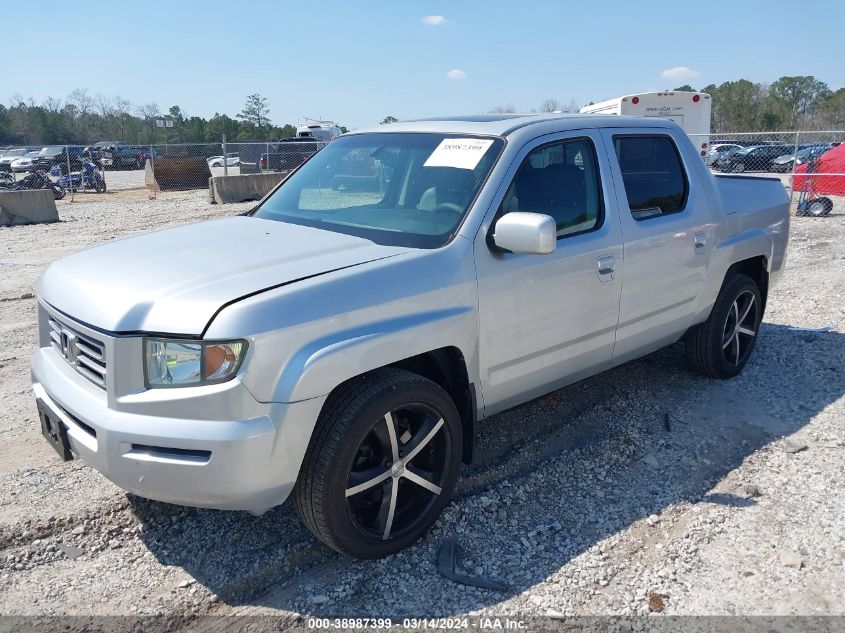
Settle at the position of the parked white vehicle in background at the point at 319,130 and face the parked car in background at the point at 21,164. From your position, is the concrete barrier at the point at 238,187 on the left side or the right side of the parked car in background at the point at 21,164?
left

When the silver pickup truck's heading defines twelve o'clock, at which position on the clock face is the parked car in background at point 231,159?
The parked car in background is roughly at 4 o'clock from the silver pickup truck.

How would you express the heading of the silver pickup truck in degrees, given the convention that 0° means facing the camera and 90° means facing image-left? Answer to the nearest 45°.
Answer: approximately 45°

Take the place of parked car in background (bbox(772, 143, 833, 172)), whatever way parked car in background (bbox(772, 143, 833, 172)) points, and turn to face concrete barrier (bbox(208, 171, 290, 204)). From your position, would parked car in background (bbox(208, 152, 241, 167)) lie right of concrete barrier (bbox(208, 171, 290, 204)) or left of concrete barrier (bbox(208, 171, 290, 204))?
right

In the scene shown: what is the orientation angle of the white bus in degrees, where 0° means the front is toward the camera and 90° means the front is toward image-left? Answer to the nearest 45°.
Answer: approximately 135°

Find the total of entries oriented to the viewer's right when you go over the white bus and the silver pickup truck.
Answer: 0

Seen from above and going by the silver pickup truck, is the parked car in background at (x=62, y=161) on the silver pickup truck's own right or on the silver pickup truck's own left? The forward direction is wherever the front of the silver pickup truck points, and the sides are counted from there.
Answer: on the silver pickup truck's own right

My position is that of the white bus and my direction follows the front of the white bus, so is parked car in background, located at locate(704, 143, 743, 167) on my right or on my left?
on my right

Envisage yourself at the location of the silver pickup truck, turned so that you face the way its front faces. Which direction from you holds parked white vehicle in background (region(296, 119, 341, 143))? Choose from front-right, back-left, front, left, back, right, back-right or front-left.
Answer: back-right
